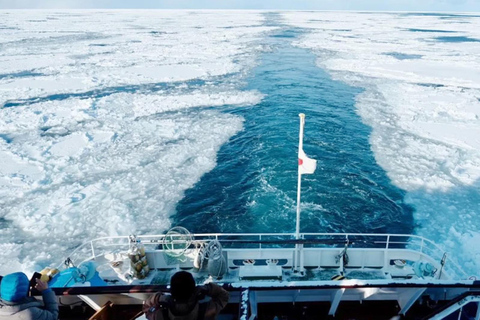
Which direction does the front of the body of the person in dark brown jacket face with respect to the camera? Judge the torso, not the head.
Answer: away from the camera

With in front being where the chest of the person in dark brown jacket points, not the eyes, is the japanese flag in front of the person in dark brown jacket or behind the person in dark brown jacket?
in front

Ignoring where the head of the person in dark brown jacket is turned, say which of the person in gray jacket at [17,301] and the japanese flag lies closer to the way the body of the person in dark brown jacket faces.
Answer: the japanese flag

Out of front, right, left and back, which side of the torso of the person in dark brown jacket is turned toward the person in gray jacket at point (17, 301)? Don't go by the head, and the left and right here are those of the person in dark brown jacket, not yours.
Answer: left

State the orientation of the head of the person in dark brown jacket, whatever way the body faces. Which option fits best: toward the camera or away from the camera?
away from the camera
